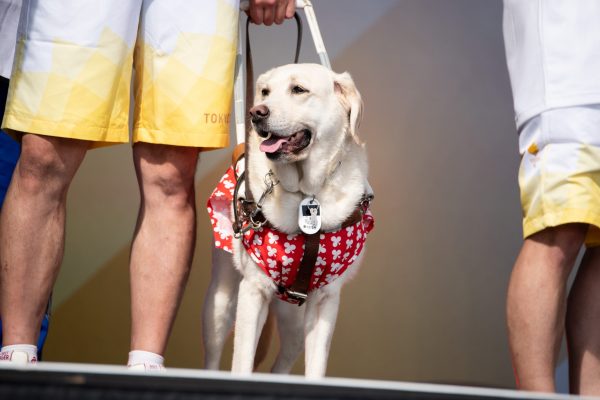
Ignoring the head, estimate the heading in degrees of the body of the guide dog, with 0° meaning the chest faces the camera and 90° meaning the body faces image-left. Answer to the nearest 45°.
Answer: approximately 0°
